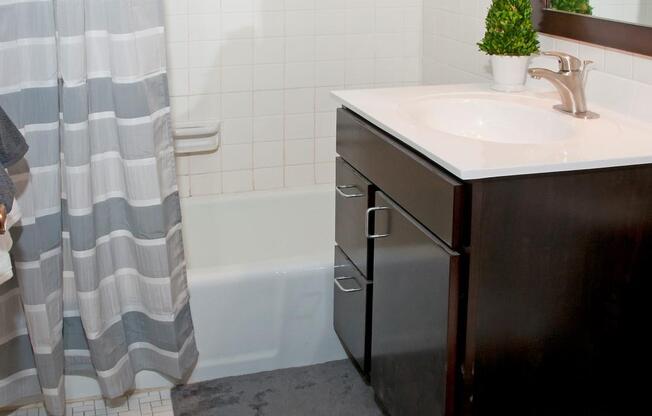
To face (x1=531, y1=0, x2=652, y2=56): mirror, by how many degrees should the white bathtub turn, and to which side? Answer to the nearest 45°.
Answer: approximately 45° to its left

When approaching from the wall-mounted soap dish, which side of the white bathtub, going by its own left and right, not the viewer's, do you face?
back

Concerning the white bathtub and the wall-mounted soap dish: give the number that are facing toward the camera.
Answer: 2

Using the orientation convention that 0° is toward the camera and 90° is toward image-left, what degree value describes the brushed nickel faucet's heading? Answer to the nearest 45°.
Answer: approximately 45°

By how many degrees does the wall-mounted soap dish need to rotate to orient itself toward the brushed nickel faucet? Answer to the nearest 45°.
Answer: approximately 45° to its left

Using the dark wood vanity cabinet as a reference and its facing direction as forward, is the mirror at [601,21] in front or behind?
behind

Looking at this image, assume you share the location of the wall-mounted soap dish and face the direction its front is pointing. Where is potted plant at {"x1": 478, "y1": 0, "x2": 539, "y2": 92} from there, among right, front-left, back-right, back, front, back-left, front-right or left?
front-left

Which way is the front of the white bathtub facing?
toward the camera

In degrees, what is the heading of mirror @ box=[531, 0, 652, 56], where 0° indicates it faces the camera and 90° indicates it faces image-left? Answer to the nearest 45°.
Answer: approximately 45°

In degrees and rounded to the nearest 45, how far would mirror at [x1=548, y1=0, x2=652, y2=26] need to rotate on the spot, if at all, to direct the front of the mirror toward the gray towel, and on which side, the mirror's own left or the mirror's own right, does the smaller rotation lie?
0° — it already faces it

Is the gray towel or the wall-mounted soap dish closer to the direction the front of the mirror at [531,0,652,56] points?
the gray towel

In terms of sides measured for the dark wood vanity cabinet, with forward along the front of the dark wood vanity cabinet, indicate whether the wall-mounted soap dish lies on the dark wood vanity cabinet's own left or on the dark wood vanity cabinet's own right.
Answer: on the dark wood vanity cabinet's own right

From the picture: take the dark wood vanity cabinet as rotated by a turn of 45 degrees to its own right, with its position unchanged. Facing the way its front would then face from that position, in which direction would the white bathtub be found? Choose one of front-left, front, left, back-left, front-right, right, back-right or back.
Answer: front-right
